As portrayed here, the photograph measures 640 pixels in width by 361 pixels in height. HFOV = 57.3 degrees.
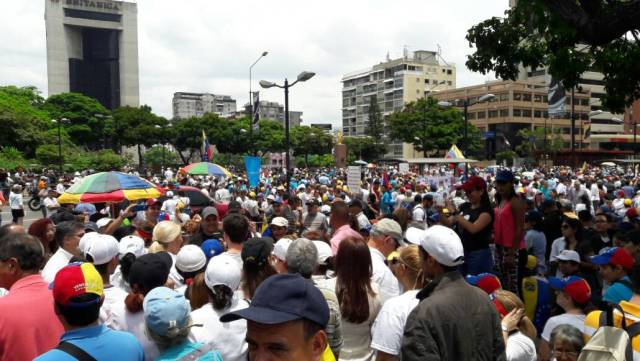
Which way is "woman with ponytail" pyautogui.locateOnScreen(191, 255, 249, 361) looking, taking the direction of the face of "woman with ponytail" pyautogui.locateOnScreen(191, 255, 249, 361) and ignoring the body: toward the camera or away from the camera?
away from the camera

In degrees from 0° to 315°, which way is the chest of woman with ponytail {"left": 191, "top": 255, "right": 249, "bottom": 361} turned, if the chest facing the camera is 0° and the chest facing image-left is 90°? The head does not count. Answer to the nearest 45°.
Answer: approximately 180°

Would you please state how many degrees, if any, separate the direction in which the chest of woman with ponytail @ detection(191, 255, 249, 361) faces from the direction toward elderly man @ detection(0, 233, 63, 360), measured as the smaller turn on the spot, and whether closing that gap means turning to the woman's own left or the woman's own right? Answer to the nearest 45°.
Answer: approximately 90° to the woman's own left

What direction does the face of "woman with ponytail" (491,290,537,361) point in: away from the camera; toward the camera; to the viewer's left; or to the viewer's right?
away from the camera

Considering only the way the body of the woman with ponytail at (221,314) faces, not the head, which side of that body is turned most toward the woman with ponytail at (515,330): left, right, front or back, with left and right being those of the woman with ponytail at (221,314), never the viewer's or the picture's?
right
